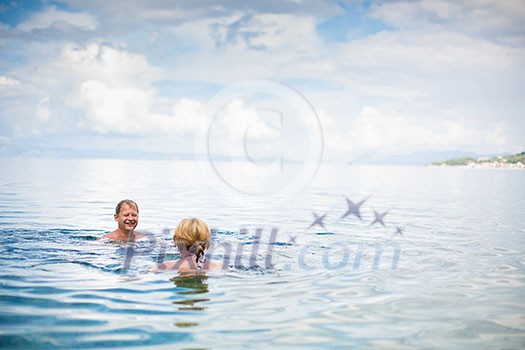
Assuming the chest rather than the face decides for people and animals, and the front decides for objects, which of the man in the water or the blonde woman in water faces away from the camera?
the blonde woman in water

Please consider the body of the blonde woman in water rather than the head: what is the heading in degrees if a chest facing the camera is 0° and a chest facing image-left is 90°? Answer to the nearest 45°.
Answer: approximately 180°

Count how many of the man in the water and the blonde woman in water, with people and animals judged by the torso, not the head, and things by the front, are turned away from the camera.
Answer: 1

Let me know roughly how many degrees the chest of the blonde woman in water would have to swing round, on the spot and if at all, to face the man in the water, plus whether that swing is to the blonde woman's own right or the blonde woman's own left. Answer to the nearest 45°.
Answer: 0° — they already face them
